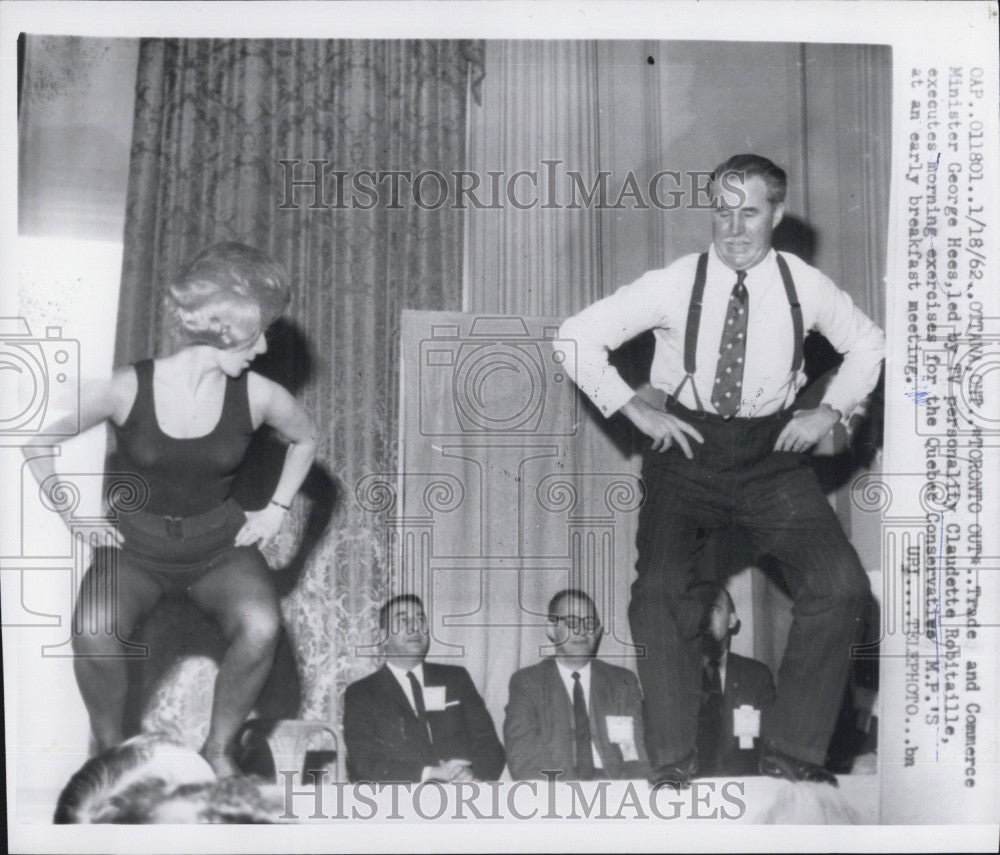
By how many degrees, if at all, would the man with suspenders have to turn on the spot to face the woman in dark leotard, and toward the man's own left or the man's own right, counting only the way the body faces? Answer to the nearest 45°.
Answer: approximately 90° to the man's own right

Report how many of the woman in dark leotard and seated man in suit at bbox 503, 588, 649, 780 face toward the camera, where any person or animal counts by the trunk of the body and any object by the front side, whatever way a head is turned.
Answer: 2

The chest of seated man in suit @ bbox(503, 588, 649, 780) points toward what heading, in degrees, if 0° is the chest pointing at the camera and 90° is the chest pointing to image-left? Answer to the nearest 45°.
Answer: approximately 0°

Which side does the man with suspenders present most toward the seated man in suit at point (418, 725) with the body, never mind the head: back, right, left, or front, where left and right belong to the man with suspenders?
right
